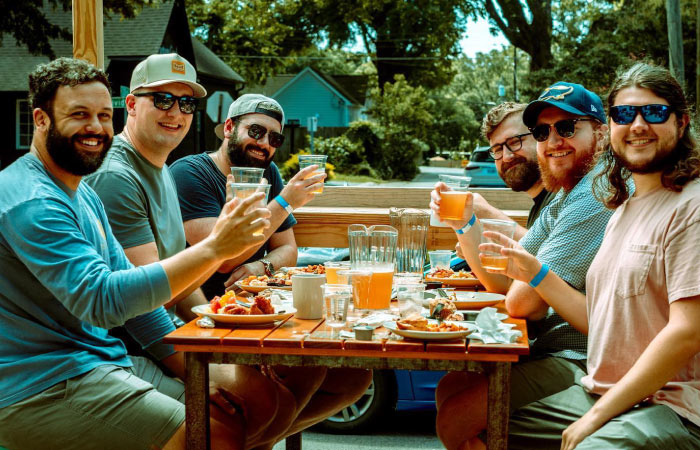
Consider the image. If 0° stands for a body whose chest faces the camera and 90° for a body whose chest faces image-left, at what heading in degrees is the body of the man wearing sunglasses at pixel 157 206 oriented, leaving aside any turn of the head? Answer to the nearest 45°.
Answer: approximately 315°

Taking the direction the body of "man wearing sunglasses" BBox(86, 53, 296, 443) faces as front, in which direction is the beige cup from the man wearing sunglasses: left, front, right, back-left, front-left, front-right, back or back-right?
front

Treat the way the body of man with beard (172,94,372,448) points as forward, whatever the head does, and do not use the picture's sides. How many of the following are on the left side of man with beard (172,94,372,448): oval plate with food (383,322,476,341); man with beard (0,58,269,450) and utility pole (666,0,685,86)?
1

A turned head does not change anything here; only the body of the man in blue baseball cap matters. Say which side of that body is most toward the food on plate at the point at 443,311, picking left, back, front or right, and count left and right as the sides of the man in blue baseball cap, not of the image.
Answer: front

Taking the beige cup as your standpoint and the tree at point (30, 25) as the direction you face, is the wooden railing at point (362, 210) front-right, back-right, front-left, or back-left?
front-right

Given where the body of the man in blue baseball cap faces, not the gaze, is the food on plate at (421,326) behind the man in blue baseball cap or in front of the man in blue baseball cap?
in front

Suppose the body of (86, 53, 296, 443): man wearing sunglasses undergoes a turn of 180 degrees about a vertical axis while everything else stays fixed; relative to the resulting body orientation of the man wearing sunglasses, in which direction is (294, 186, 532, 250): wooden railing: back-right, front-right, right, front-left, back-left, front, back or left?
right

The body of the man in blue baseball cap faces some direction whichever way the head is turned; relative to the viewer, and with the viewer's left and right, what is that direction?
facing the viewer and to the left of the viewer

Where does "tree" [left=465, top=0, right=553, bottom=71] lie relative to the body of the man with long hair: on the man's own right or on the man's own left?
on the man's own right

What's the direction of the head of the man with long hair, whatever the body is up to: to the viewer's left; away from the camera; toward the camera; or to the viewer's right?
toward the camera
